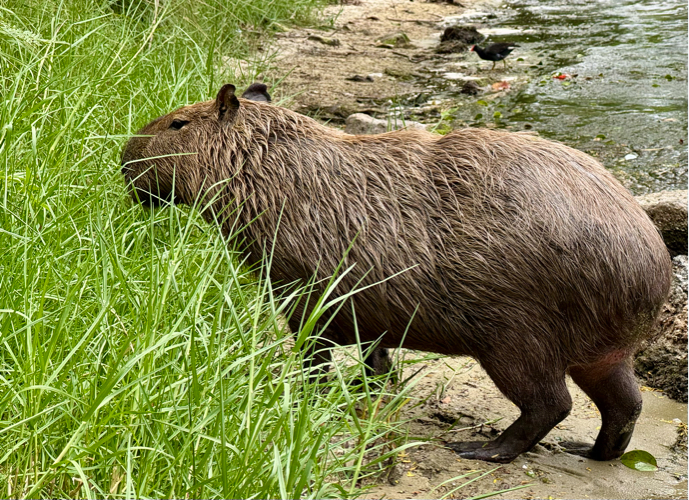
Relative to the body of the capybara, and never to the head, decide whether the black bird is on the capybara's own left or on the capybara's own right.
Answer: on the capybara's own right

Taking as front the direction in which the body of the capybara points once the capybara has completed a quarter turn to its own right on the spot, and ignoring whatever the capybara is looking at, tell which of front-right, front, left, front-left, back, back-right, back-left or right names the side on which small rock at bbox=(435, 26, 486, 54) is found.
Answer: front

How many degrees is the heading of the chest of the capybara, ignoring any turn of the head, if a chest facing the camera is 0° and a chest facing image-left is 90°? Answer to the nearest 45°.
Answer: approximately 90°

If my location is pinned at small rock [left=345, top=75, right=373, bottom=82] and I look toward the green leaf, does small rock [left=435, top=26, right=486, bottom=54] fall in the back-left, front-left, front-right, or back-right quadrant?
back-left

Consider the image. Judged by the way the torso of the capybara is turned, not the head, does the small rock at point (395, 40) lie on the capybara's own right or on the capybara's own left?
on the capybara's own right
